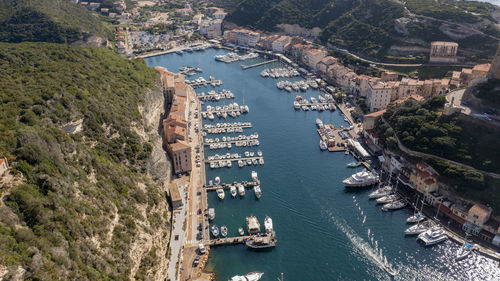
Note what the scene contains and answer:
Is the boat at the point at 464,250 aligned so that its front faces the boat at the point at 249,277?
yes

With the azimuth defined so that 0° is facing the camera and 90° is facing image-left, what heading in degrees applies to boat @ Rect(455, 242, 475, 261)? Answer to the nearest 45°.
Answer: approximately 45°

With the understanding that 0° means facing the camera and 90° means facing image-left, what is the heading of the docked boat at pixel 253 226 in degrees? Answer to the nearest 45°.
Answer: approximately 180°

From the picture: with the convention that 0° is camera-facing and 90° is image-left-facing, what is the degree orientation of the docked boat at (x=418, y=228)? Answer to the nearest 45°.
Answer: approximately 45°

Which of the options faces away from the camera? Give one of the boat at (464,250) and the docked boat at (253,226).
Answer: the docked boat

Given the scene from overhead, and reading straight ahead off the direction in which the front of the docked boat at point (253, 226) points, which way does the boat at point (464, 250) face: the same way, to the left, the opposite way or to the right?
to the left

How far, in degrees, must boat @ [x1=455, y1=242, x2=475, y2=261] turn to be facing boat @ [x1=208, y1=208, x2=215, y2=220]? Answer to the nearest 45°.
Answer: approximately 45° to its right

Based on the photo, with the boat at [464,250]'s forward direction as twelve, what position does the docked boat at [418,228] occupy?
The docked boat is roughly at 2 o'clock from the boat.

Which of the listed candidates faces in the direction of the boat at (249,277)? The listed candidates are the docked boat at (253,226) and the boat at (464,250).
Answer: the boat at (464,250)

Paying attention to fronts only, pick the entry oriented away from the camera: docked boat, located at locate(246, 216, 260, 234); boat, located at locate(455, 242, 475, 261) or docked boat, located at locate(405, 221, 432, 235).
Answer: docked boat, located at locate(246, 216, 260, 234)

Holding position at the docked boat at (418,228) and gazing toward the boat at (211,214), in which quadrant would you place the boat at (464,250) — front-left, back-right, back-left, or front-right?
back-left

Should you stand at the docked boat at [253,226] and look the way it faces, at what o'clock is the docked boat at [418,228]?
the docked boat at [418,228] is roughly at 3 o'clock from the docked boat at [253,226].
